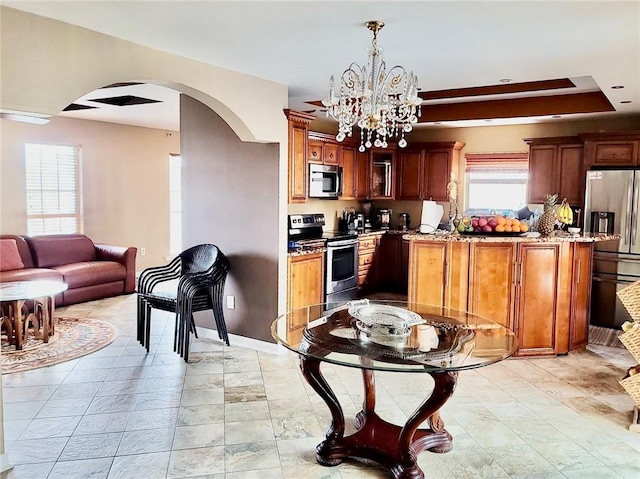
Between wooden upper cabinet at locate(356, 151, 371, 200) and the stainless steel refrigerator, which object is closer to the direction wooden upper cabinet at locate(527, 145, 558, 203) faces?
the stainless steel refrigerator

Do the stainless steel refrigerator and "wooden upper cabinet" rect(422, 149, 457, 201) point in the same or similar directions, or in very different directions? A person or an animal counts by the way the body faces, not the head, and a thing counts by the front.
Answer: same or similar directions

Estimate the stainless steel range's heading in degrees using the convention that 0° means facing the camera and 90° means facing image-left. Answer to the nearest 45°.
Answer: approximately 315°

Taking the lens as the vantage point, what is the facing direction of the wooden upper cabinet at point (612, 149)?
facing the viewer

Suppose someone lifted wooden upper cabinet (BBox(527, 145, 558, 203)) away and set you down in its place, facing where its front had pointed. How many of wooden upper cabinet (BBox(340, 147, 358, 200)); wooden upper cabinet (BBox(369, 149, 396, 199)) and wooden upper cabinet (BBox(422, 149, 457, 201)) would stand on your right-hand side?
3

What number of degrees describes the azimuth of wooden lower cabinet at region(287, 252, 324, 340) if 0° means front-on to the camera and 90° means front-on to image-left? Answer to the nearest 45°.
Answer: approximately 315°

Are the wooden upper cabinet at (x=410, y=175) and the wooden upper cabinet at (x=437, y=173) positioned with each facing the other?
no

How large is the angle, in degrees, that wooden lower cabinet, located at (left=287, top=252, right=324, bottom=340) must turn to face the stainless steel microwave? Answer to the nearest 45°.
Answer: approximately 135° to its left

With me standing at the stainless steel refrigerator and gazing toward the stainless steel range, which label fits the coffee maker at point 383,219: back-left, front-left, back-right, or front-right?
front-right

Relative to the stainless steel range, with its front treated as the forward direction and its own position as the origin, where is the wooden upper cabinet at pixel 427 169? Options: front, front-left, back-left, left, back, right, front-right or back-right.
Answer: left

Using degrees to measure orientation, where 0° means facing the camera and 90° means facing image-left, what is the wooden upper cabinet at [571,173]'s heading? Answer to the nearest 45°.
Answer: approximately 0°

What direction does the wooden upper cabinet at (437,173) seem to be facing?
toward the camera

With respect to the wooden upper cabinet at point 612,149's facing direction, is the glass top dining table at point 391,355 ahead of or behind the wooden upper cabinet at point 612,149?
ahead

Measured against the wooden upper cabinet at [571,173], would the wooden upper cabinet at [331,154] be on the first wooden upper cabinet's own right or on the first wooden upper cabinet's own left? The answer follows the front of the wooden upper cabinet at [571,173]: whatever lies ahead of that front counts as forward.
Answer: on the first wooden upper cabinet's own right

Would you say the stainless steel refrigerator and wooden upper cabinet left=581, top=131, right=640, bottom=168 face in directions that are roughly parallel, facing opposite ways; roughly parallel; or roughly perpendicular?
roughly parallel

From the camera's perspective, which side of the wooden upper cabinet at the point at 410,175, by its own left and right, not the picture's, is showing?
front

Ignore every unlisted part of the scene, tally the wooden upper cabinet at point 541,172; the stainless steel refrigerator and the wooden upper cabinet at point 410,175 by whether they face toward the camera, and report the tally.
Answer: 3

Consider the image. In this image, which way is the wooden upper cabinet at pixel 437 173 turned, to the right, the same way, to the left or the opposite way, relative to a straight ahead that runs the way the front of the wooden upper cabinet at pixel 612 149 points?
the same way

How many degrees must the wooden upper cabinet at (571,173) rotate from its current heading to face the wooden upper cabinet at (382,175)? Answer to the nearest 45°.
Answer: approximately 90° to its right

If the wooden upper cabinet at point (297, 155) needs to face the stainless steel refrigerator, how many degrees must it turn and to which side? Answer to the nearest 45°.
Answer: approximately 45° to its left

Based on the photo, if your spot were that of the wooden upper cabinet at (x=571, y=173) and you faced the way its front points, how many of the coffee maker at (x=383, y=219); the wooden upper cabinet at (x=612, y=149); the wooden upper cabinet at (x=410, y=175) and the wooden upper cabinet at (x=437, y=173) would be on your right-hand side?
3

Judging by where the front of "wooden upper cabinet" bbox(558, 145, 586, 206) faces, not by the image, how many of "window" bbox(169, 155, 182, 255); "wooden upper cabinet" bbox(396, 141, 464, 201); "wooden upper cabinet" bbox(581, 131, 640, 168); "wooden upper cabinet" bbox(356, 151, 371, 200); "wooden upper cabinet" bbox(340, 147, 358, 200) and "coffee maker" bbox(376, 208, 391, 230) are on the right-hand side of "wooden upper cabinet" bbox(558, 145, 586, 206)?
5

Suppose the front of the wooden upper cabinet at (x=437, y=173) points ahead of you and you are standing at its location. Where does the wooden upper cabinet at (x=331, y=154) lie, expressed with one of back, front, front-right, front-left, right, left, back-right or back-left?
front-right
